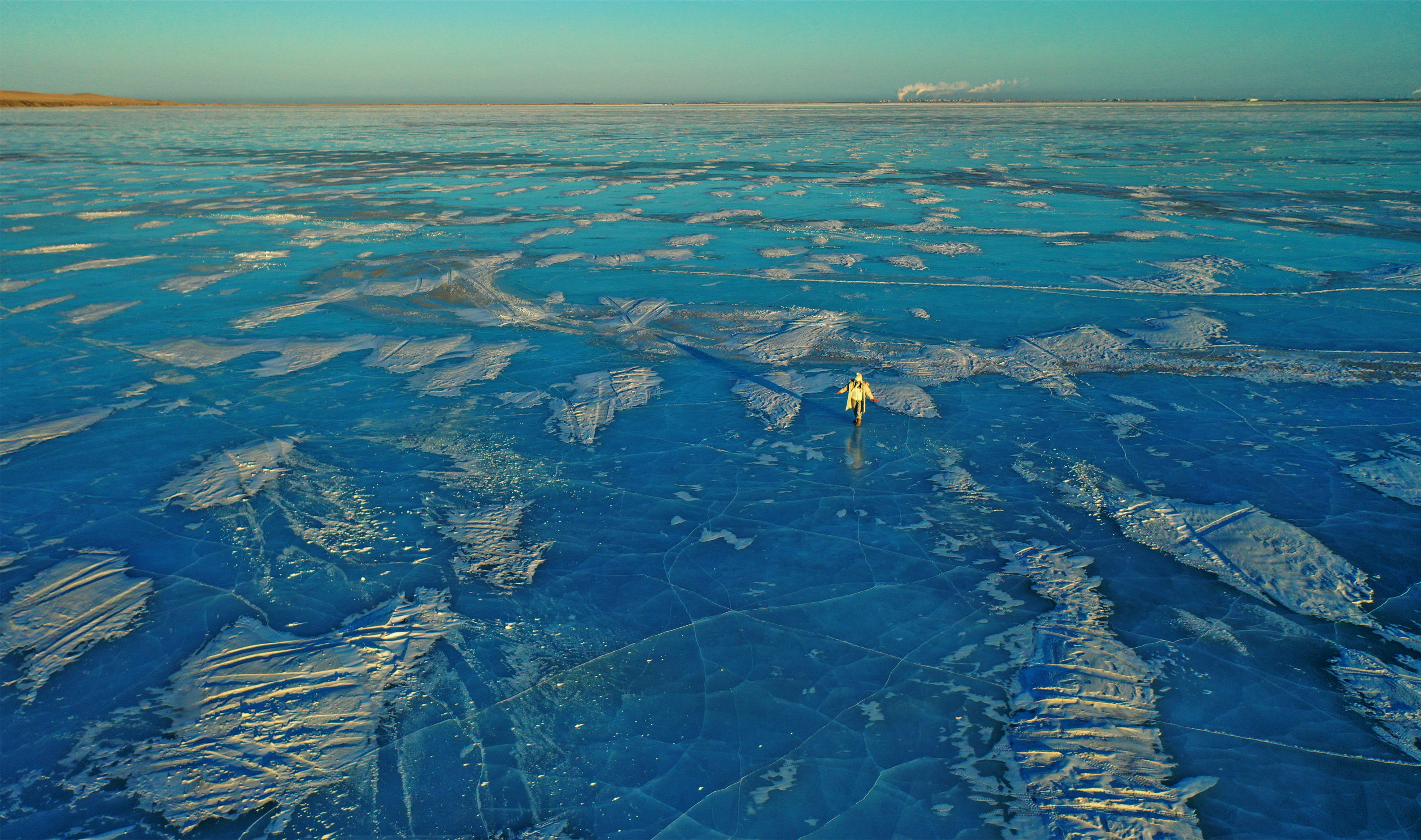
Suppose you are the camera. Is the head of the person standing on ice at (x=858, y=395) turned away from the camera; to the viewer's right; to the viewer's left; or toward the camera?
toward the camera
